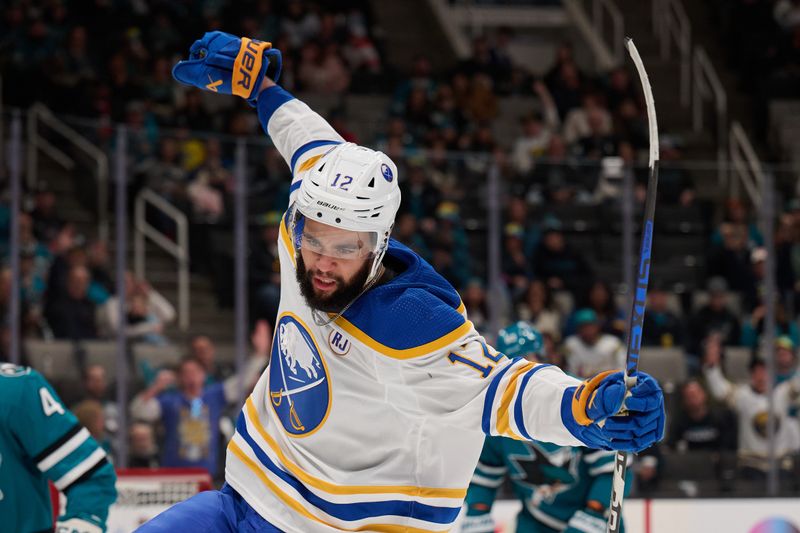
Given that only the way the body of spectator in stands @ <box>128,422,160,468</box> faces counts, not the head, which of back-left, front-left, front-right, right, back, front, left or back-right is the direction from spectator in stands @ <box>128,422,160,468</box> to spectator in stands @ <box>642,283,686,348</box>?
left

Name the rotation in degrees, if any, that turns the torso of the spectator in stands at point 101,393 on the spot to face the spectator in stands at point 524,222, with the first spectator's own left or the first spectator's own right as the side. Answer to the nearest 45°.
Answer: approximately 90° to the first spectator's own left

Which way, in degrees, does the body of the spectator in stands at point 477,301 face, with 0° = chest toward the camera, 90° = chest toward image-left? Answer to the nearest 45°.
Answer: approximately 0°

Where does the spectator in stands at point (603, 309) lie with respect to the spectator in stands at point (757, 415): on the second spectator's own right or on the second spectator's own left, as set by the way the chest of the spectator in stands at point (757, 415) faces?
on the second spectator's own right

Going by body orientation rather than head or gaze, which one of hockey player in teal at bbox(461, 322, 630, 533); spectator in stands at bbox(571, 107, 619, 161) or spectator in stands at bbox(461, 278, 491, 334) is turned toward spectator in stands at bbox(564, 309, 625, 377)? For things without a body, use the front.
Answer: spectator in stands at bbox(571, 107, 619, 161)

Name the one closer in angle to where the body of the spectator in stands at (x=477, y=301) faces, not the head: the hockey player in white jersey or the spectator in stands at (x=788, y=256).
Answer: the hockey player in white jersey

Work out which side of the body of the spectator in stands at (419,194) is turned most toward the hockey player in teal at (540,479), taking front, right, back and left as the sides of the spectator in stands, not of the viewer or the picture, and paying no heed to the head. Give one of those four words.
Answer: front
